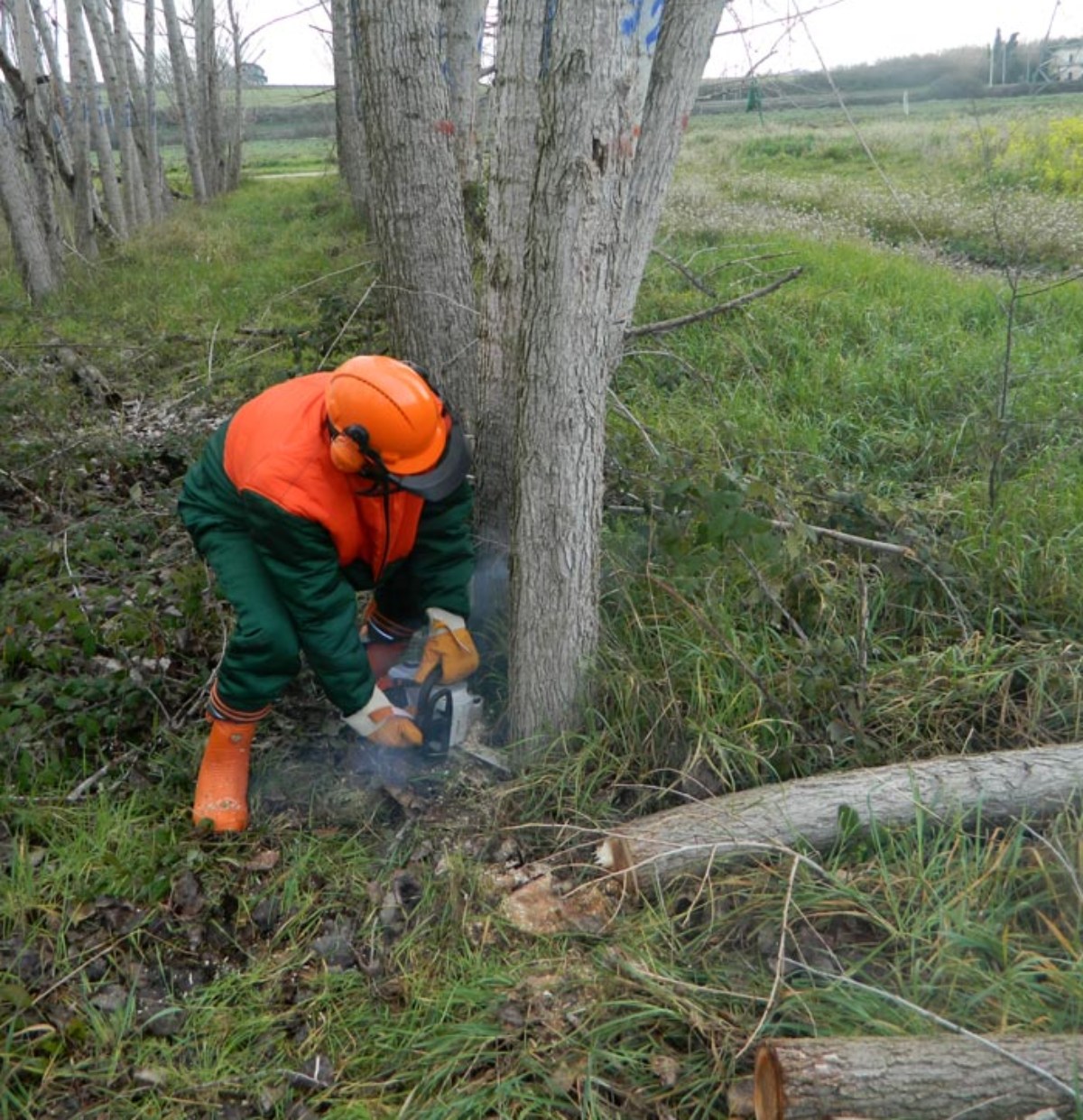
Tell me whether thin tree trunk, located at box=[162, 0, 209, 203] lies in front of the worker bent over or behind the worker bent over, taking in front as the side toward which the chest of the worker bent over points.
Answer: behind

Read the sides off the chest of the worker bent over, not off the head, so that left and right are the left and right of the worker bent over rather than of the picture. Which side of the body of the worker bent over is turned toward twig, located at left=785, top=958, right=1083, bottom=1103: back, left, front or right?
front

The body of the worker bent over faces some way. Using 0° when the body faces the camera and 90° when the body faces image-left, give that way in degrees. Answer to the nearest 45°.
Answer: approximately 315°

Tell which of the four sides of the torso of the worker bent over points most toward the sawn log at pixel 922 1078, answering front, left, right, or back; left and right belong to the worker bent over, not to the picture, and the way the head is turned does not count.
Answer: front

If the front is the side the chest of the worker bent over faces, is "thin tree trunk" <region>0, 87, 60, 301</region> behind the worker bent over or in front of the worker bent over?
behind

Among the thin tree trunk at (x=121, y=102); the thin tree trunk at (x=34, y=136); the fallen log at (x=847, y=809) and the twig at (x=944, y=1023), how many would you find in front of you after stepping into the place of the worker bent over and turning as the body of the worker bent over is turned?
2

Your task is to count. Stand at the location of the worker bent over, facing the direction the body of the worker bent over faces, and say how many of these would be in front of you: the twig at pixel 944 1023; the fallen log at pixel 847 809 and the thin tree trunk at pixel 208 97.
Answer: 2

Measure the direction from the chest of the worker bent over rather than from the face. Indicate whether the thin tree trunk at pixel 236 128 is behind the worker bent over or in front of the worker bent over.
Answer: behind

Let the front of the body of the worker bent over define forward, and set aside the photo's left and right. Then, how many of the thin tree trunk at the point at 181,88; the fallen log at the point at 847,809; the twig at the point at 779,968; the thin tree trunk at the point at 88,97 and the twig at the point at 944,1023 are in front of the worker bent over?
3

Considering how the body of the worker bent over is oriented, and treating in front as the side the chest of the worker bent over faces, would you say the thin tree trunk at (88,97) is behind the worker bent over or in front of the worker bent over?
behind

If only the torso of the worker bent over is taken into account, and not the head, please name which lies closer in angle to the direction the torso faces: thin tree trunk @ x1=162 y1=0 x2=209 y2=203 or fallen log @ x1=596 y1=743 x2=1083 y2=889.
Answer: the fallen log

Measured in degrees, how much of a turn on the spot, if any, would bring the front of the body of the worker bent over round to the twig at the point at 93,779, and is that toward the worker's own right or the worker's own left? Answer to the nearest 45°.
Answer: approximately 135° to the worker's own right

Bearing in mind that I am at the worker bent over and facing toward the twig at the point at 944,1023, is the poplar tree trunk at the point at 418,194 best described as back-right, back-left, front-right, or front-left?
back-left
